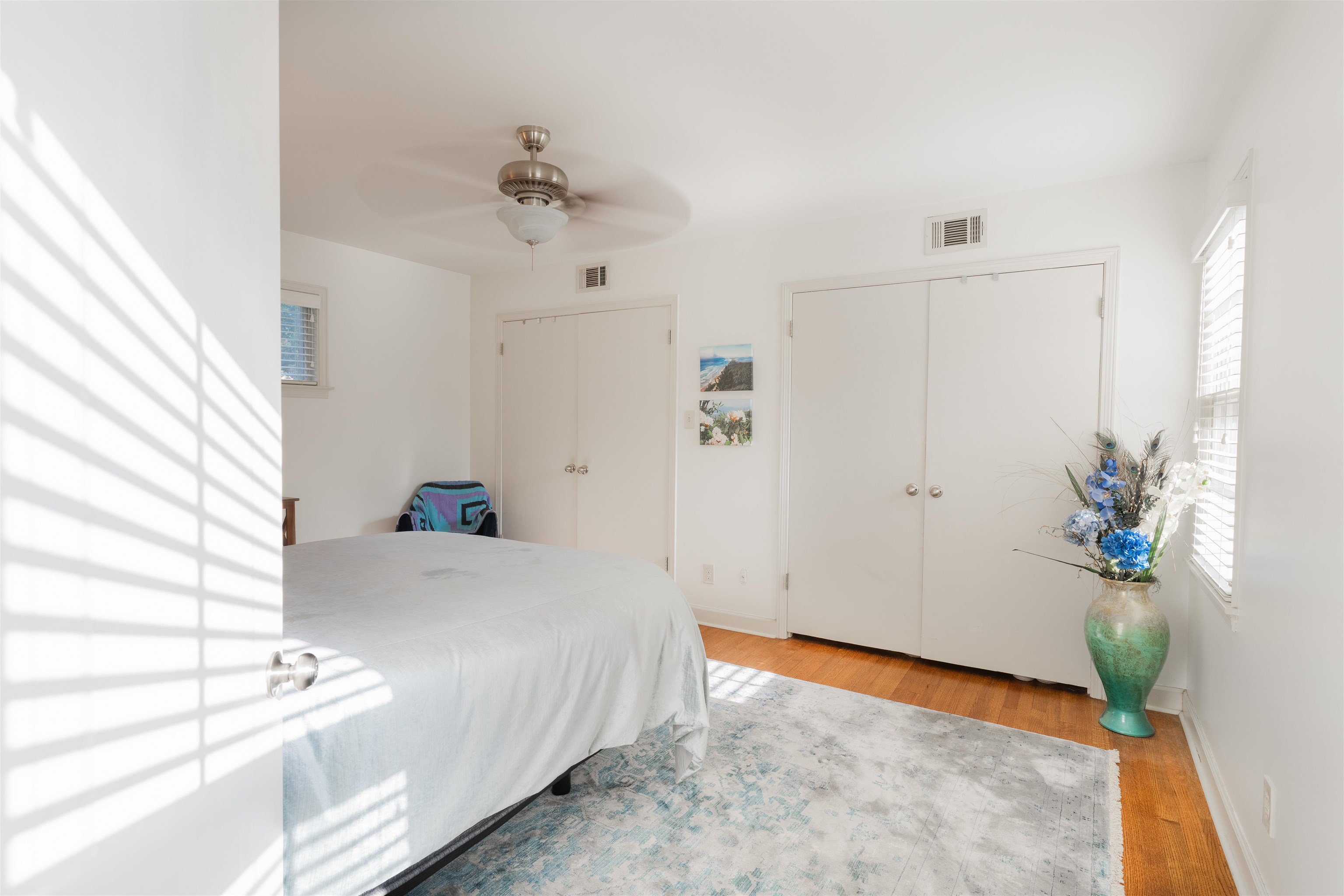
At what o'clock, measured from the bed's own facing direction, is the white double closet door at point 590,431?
The white double closet door is roughly at 11 o'clock from the bed.

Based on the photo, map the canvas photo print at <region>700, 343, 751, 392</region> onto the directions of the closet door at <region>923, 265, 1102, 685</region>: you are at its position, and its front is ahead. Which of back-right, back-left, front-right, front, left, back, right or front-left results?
right

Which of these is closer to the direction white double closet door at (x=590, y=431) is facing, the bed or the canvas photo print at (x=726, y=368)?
the bed

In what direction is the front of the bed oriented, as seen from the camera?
facing away from the viewer and to the right of the viewer

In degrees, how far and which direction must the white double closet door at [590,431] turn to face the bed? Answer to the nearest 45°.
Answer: approximately 45° to its left

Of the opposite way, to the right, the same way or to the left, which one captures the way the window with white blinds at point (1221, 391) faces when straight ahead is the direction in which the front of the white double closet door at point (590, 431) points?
to the right

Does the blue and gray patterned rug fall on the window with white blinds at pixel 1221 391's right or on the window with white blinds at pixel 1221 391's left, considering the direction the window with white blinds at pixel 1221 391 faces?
on its left

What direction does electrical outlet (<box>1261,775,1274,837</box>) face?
to the viewer's left

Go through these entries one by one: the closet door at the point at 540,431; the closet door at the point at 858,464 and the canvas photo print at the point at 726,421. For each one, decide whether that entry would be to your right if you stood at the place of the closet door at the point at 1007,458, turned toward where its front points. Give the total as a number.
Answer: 3

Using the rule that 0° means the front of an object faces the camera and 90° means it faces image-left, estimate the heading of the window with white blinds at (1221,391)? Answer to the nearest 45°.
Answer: approximately 90°
